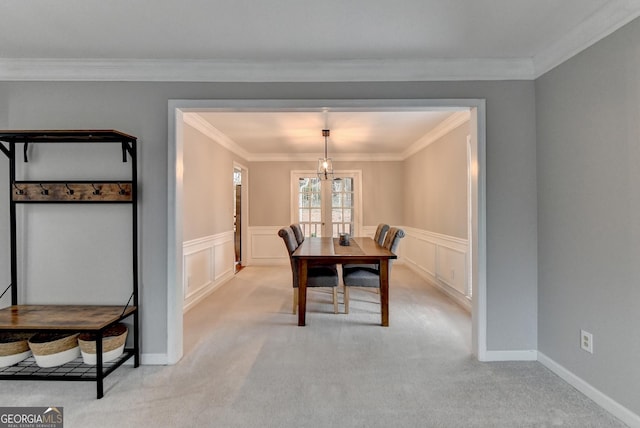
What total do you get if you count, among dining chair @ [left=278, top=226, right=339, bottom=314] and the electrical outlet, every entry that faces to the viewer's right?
1

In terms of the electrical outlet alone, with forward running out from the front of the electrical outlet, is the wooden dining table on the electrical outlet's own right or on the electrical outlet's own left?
on the electrical outlet's own right

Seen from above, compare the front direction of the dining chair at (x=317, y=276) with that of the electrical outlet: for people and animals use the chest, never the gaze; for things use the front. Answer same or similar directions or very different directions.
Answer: very different directions

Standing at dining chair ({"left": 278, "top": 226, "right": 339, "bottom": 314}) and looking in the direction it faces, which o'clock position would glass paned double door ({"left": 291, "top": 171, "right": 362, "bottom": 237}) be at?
The glass paned double door is roughly at 9 o'clock from the dining chair.

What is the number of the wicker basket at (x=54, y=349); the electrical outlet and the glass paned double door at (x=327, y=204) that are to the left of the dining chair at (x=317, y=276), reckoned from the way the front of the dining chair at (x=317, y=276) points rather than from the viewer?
1

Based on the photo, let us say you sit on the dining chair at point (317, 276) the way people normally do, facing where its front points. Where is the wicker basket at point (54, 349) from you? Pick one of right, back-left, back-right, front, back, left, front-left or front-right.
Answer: back-right

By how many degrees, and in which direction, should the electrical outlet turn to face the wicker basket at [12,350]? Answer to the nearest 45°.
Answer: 0° — it already faces it

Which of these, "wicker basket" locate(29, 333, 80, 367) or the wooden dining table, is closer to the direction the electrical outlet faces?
the wicker basket

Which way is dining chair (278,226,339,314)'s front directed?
to the viewer's right
